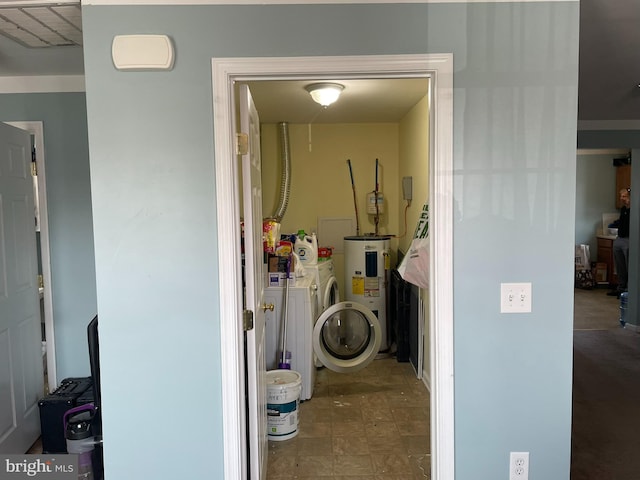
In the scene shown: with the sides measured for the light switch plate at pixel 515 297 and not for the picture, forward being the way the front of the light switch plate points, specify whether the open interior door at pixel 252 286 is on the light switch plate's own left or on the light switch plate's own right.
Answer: on the light switch plate's own right

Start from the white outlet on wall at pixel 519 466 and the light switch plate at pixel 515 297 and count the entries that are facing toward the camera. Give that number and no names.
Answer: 2

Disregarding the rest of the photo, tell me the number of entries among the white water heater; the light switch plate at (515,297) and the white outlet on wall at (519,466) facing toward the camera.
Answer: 3

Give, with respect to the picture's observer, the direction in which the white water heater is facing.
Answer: facing the viewer

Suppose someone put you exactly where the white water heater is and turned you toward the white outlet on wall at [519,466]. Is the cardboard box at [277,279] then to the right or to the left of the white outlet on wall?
right

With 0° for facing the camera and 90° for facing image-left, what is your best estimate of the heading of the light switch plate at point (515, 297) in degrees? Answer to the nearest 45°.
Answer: approximately 0°

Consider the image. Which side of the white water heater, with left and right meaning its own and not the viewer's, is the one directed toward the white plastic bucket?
front

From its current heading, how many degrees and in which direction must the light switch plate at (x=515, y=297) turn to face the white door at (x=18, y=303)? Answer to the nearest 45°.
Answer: approximately 90° to its right

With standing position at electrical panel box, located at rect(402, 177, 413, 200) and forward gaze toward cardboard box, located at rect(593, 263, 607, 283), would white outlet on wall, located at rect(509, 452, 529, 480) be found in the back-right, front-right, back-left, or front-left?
back-right

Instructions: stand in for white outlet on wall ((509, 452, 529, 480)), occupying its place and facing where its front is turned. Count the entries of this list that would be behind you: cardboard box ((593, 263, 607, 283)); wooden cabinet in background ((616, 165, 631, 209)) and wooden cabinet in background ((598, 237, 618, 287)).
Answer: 3

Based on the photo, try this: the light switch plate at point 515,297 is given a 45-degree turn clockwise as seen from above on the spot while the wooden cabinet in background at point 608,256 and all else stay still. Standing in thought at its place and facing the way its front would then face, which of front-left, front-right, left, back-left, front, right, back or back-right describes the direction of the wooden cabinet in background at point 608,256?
back-right

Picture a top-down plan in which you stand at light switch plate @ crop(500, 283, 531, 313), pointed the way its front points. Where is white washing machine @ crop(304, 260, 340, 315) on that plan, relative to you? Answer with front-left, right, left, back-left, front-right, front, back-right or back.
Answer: back-right

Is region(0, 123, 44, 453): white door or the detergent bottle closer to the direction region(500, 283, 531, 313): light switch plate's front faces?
the white door

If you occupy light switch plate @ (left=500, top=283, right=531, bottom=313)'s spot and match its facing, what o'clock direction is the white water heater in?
The white water heater is roughly at 5 o'clock from the light switch plate.

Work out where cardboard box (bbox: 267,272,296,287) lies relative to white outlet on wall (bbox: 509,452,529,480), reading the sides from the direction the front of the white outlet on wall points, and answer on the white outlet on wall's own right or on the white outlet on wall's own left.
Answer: on the white outlet on wall's own right

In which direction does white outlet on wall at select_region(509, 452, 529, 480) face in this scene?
toward the camera
